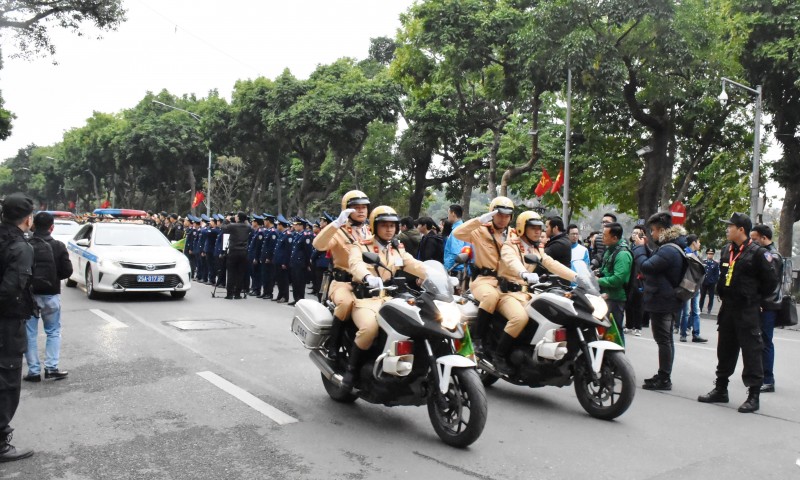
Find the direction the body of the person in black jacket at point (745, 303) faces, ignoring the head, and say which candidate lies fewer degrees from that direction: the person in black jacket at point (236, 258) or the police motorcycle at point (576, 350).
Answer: the police motorcycle

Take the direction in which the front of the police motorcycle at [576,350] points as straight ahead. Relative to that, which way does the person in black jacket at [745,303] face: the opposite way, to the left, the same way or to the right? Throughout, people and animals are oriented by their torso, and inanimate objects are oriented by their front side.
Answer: to the right

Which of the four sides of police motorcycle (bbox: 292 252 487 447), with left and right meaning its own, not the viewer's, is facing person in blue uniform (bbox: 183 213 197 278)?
back

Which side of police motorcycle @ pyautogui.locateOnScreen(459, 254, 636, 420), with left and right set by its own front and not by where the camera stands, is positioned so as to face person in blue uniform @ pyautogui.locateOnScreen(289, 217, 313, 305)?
back

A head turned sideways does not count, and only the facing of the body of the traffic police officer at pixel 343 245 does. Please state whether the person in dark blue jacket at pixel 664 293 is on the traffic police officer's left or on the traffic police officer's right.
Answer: on the traffic police officer's left

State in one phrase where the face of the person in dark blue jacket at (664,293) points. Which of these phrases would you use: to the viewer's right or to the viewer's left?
to the viewer's left

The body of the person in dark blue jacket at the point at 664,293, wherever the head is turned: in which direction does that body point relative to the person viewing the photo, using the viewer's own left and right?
facing to the left of the viewer

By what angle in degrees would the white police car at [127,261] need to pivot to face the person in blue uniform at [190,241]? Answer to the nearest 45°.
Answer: approximately 135° to its left

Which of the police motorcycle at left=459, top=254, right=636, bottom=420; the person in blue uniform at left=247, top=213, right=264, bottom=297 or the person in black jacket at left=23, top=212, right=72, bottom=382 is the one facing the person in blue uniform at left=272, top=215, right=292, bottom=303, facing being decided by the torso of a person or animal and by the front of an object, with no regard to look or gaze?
the person in black jacket

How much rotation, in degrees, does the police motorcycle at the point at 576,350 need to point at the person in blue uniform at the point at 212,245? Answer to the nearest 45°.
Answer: approximately 180°

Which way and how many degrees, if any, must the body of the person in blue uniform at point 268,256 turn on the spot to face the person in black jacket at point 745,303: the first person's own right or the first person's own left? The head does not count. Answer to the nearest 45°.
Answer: approximately 135° to the first person's own left
